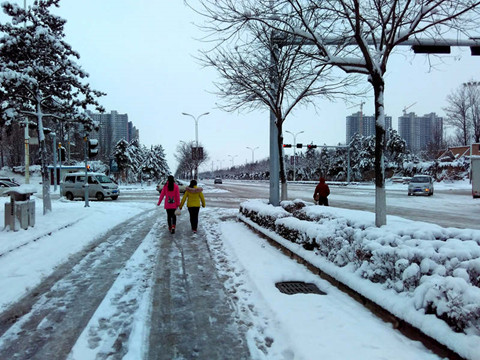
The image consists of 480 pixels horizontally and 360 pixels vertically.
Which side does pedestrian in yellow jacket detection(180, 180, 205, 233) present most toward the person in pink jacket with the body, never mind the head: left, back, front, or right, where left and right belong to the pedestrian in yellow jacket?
left

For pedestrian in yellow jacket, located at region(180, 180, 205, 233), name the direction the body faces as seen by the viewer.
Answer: away from the camera

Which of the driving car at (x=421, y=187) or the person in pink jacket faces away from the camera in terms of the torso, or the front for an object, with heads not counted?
the person in pink jacket

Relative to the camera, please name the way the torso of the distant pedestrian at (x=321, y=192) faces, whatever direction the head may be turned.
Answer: away from the camera

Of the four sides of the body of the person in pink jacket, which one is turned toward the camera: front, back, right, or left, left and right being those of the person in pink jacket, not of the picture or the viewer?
back

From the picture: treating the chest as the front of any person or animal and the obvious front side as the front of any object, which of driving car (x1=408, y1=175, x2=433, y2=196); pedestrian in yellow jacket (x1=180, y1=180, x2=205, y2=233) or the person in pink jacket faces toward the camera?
the driving car

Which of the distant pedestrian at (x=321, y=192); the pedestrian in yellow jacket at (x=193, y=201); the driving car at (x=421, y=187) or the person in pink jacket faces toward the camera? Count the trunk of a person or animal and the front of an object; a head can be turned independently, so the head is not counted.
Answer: the driving car

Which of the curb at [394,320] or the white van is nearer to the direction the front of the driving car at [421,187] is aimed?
the curb

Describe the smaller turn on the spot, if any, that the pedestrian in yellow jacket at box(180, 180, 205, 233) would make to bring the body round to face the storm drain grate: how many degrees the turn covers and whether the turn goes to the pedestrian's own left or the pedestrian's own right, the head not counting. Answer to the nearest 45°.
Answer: approximately 180°

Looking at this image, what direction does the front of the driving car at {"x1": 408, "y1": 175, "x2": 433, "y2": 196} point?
toward the camera

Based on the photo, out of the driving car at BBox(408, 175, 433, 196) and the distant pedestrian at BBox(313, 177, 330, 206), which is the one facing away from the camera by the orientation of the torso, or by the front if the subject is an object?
the distant pedestrian
